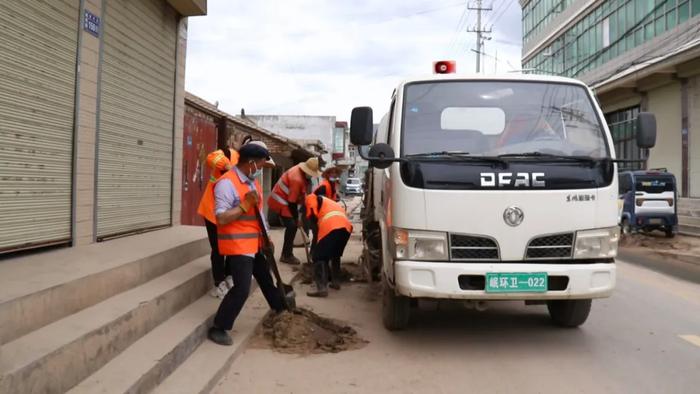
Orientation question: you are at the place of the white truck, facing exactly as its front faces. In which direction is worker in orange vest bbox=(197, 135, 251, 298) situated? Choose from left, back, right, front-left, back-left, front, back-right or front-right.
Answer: right

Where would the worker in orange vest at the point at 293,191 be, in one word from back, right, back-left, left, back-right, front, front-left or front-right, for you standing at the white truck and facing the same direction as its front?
back-right

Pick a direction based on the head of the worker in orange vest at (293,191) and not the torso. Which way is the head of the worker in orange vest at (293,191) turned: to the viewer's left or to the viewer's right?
to the viewer's right

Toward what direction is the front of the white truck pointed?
toward the camera

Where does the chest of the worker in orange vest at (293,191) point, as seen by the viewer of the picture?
to the viewer's right

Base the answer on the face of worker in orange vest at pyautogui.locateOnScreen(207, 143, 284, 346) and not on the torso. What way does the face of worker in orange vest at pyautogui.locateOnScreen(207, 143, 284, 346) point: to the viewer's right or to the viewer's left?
to the viewer's right

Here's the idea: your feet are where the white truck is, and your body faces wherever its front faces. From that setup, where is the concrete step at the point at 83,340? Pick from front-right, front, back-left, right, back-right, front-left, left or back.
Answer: front-right

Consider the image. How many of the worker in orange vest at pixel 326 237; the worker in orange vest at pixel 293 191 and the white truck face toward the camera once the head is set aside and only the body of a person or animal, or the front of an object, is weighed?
1
